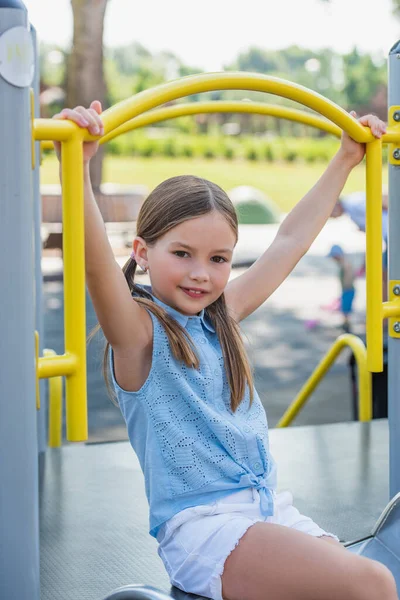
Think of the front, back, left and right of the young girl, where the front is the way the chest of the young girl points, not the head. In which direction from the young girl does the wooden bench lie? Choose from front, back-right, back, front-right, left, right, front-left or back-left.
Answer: back-left

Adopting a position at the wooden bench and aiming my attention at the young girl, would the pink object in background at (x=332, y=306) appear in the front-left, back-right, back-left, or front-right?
front-left

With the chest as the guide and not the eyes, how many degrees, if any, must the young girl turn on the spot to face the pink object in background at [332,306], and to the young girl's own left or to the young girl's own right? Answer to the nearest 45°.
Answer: approximately 135° to the young girl's own left

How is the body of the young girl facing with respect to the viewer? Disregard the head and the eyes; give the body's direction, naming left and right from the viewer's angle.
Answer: facing the viewer and to the right of the viewer

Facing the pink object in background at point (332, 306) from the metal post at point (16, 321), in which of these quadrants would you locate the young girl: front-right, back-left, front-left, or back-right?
front-right
